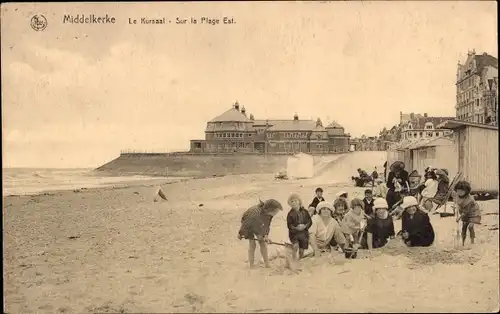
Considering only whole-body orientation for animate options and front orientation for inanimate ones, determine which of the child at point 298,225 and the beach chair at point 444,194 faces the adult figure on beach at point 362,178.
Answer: the beach chair

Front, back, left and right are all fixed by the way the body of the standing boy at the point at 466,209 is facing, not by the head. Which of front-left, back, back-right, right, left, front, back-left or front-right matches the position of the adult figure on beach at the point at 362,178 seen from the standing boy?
front-right

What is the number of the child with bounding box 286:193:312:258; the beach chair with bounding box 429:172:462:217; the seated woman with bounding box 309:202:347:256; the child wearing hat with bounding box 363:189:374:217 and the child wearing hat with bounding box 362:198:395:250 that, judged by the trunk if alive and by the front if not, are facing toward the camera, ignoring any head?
4

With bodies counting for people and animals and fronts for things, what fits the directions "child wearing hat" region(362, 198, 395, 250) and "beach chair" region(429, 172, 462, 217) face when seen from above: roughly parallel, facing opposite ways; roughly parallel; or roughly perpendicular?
roughly perpendicular

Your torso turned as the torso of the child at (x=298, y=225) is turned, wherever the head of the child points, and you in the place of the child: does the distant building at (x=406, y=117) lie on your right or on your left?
on your left

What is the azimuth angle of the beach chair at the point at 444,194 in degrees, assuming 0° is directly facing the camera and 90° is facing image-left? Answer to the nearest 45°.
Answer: approximately 90°

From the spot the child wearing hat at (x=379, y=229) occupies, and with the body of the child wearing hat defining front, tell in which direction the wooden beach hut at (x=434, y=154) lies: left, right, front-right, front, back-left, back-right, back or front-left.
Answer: back-left
